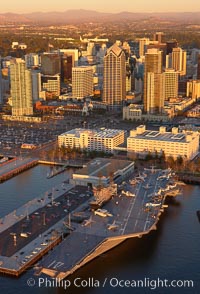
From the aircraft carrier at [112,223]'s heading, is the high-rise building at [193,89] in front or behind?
behind

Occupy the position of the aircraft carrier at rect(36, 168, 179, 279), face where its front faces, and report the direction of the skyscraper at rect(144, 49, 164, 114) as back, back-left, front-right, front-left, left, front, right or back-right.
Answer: back-right

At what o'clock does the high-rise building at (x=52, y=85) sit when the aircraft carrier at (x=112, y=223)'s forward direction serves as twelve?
The high-rise building is roughly at 4 o'clock from the aircraft carrier.

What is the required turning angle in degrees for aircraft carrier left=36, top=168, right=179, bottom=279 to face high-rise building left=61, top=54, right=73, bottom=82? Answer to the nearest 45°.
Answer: approximately 135° to its right

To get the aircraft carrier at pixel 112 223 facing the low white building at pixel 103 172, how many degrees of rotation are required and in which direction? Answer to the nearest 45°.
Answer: approximately 135° to its right

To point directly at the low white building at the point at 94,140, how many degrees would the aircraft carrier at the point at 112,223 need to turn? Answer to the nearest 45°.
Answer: approximately 135° to its right

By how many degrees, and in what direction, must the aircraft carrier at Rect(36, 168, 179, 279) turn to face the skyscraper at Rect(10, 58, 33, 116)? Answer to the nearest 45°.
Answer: approximately 135° to its right

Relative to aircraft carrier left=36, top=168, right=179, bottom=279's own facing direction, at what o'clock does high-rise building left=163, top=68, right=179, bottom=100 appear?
The high-rise building is roughly at 5 o'clock from the aircraft carrier.

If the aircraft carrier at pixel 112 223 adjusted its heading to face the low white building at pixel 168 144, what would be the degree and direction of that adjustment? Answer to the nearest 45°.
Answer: approximately 135° to its right

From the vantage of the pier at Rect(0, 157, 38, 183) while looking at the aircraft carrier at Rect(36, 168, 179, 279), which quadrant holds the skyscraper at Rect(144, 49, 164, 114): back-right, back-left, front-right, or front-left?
back-left

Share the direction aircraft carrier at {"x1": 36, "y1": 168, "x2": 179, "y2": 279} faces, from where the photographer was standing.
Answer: facing the viewer and to the left of the viewer

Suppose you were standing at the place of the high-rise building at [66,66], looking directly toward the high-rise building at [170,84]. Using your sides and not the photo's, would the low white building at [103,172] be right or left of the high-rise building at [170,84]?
right

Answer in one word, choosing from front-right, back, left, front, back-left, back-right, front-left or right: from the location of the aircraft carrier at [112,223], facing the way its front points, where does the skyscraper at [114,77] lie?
back-right
